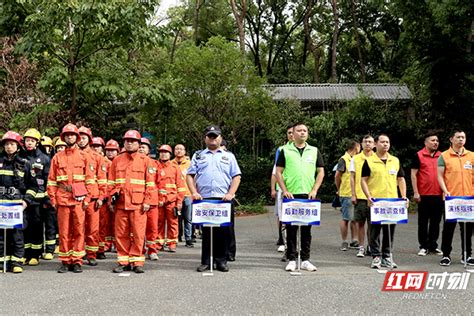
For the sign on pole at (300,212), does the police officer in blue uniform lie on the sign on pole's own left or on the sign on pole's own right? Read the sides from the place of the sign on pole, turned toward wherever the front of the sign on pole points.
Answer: on the sign on pole's own right

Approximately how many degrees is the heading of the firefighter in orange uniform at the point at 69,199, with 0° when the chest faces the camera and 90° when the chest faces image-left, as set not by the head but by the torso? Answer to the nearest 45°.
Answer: approximately 0°

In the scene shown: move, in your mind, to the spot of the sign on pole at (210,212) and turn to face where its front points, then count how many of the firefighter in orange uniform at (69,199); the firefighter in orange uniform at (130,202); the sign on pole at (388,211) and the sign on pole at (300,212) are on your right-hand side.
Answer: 2

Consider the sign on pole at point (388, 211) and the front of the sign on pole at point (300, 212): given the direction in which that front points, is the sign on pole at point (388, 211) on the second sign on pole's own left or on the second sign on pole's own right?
on the second sign on pole's own left

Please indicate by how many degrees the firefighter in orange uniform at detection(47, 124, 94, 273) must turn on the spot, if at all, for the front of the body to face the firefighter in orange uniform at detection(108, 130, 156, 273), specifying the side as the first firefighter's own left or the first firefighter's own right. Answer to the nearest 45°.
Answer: approximately 90° to the first firefighter's own left
